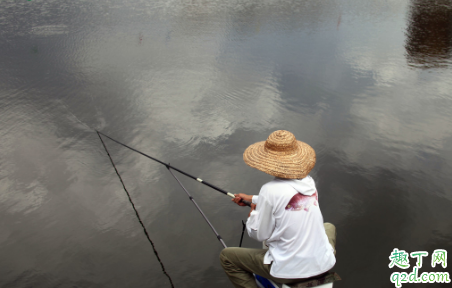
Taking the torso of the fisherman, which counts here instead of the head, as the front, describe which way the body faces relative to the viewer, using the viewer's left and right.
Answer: facing away from the viewer and to the left of the viewer

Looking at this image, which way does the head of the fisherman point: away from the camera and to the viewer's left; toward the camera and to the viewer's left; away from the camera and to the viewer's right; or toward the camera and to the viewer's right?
away from the camera and to the viewer's left
